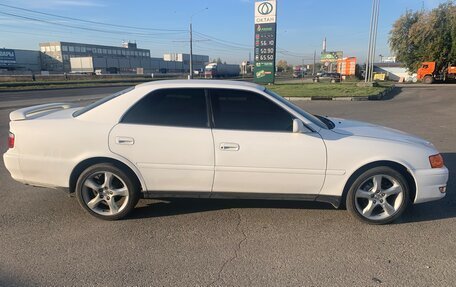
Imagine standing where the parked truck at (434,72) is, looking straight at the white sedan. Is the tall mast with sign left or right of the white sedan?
right

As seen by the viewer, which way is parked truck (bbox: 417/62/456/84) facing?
to the viewer's left

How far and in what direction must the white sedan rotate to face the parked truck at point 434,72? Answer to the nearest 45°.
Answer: approximately 45° to its left

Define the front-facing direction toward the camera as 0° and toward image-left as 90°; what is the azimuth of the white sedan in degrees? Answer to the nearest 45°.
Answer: approximately 270°

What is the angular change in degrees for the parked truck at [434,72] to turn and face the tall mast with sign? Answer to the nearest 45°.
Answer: approximately 45° to its left

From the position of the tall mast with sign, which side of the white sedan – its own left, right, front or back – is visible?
left

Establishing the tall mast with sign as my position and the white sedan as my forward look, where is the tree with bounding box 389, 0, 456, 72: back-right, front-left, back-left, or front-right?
back-left

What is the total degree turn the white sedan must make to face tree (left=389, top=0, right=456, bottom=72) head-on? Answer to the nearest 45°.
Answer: approximately 45° to its left

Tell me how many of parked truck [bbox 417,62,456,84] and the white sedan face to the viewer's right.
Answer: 1

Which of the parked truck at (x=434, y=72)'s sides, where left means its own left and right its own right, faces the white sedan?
left

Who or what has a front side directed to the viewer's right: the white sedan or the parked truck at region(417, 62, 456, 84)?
the white sedan
